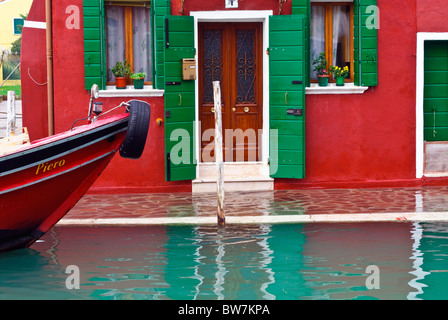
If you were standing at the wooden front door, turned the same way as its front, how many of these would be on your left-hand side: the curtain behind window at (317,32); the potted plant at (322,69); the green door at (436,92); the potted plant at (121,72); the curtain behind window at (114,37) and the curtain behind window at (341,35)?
4

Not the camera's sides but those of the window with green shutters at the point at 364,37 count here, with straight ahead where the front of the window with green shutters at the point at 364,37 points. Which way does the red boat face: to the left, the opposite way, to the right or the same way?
to the left

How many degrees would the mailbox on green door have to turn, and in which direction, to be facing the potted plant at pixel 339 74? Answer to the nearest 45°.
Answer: approximately 90° to its left

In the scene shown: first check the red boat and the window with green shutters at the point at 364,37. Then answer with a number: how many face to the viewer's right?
1

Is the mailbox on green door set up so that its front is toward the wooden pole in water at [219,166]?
yes

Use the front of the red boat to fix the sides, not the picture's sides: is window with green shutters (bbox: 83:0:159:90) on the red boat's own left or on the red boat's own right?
on the red boat's own left

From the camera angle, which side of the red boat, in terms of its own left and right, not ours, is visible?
right

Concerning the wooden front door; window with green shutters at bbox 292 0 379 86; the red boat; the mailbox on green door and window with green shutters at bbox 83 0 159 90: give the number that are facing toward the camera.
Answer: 4

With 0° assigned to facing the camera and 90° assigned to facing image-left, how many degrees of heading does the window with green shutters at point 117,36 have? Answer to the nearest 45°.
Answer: approximately 0°

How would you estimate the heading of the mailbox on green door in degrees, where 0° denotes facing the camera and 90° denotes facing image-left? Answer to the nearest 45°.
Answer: approximately 0°
